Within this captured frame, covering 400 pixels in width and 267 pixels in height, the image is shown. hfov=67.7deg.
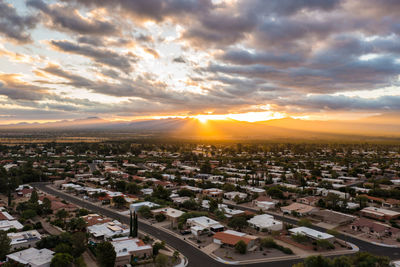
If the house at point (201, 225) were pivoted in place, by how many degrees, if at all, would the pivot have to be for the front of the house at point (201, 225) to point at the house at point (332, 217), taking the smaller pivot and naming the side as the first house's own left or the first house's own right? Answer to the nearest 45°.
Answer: approximately 135° to the first house's own left

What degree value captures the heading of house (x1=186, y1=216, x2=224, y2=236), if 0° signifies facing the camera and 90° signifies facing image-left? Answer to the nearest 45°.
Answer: approximately 45°

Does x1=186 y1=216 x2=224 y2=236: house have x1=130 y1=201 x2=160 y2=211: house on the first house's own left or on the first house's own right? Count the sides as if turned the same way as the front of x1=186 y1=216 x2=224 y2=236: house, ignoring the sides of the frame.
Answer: on the first house's own right

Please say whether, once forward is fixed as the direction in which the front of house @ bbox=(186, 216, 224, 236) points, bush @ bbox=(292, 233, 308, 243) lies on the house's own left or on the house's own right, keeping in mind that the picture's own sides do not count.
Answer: on the house's own left

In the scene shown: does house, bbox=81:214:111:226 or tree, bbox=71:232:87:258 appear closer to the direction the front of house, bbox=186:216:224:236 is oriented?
the tree

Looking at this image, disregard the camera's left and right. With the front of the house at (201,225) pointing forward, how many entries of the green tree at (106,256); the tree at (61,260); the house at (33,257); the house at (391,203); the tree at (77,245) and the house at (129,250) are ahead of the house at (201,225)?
5

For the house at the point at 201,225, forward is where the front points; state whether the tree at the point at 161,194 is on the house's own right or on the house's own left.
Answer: on the house's own right

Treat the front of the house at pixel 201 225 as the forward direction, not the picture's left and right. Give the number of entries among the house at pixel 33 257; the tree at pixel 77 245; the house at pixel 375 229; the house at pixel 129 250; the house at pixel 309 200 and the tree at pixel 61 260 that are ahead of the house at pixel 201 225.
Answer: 4

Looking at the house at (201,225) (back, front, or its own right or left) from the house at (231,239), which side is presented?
left

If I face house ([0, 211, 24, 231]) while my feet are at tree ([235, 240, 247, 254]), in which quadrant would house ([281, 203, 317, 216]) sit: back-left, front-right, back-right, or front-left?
back-right

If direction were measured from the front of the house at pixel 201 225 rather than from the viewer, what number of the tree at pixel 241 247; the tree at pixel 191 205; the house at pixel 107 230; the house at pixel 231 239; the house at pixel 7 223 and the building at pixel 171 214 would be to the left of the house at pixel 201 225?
2

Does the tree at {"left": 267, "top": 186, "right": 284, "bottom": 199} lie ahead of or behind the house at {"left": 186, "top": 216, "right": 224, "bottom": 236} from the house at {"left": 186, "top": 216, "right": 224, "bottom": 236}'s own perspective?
behind

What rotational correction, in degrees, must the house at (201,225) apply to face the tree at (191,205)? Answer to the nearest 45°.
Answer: approximately 135° to its right

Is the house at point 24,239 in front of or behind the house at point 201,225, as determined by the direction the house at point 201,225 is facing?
in front
